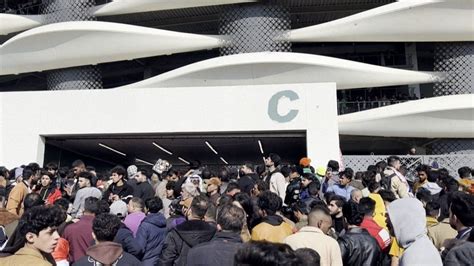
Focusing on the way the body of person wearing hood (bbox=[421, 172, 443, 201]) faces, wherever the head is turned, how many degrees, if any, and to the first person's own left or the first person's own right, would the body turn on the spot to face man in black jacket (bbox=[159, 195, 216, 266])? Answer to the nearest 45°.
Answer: approximately 135° to the first person's own left

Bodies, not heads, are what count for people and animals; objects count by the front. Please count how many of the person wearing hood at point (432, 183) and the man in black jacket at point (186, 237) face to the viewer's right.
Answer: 0

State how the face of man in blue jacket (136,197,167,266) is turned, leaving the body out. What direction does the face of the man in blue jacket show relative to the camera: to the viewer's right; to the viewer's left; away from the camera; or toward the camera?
away from the camera

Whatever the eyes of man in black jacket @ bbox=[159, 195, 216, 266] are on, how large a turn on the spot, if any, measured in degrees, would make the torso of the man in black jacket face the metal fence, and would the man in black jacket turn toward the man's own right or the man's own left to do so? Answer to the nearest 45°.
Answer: approximately 90° to the man's own right

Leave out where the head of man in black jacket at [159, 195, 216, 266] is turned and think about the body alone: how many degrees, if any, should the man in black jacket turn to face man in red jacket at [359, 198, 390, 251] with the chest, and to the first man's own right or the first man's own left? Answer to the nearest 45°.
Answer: approximately 135° to the first man's own right

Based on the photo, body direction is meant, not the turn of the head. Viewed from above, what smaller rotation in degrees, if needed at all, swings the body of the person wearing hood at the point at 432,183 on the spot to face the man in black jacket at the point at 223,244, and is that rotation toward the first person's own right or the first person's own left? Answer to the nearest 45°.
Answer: approximately 180°

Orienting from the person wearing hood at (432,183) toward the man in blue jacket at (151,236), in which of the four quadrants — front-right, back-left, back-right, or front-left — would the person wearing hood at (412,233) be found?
front-left

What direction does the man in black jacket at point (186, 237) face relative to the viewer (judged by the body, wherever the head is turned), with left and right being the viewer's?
facing away from the viewer and to the left of the viewer

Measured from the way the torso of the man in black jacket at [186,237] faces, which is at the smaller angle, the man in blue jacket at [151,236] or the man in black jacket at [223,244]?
the man in blue jacket

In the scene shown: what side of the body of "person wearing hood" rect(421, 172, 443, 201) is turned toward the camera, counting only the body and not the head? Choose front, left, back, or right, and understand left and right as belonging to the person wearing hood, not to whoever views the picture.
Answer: back
